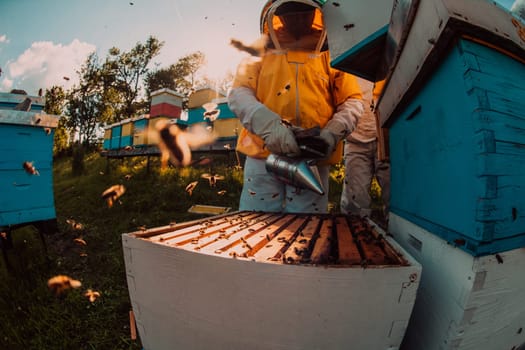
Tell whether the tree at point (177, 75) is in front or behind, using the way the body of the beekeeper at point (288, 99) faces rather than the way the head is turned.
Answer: behind

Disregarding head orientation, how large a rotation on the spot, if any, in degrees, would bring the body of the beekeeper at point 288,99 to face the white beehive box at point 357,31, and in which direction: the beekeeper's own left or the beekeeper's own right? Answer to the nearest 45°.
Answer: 0° — they already face it

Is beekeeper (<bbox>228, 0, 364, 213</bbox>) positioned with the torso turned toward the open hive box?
yes

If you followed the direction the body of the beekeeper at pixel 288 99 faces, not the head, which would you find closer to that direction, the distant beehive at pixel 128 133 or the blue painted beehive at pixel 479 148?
the blue painted beehive

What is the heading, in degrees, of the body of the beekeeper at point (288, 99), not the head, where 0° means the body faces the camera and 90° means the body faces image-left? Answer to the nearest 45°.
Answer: approximately 0°

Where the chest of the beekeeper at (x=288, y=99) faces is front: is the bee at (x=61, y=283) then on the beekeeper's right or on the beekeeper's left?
on the beekeeper's right
